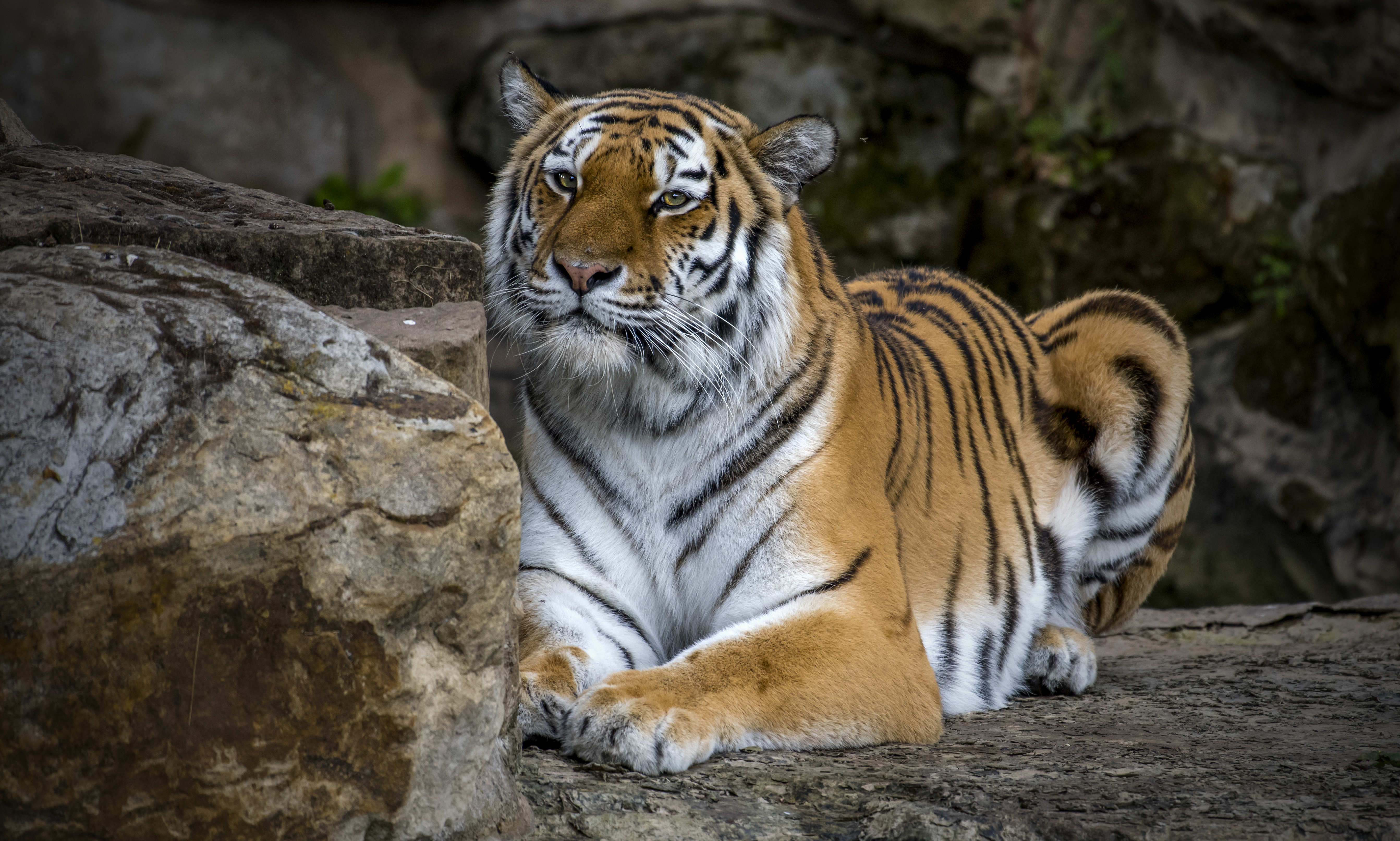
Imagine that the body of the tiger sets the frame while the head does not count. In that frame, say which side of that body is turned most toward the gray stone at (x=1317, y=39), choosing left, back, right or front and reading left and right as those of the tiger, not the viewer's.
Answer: back

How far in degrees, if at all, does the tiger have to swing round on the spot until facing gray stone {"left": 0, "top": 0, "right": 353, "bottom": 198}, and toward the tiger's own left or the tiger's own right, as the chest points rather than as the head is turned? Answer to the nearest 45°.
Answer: approximately 90° to the tiger's own right

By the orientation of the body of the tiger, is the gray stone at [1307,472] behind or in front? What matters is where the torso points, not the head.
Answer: behind

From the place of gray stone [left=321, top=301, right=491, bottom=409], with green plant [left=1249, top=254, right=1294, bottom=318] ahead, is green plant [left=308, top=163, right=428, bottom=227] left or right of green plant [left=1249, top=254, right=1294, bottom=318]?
left

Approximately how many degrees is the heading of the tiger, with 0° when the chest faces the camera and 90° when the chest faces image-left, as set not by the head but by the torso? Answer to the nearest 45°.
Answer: approximately 45°

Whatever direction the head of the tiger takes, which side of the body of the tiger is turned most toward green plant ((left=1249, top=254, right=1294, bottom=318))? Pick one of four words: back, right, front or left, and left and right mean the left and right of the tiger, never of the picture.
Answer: back

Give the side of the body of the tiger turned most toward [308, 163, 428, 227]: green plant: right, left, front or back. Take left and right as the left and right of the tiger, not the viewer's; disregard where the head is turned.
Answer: right

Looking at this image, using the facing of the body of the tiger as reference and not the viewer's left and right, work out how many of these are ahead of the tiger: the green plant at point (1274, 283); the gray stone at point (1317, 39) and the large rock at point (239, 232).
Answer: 1

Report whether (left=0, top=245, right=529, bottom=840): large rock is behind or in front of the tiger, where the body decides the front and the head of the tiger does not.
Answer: in front

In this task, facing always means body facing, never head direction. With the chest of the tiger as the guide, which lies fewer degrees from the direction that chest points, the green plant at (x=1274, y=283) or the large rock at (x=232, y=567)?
the large rock

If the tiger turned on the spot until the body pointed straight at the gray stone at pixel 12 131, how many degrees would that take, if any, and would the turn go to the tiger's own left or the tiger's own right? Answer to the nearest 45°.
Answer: approximately 45° to the tiger's own right
